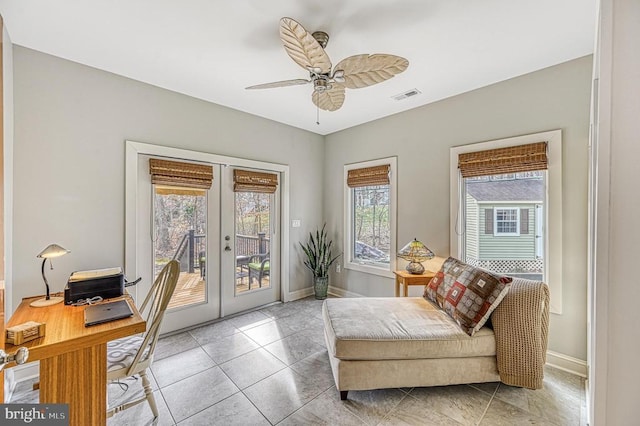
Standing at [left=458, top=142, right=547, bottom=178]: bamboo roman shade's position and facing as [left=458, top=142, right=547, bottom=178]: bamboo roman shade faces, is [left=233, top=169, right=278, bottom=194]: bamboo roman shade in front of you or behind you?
in front

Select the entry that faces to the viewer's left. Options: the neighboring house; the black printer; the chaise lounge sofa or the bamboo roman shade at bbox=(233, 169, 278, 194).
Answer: the chaise lounge sofa

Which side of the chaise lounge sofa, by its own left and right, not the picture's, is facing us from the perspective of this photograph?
left

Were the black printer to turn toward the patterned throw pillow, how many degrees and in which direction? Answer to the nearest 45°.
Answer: approximately 45° to its left

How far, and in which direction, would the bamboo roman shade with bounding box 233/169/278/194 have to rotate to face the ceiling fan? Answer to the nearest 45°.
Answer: approximately 45° to its right

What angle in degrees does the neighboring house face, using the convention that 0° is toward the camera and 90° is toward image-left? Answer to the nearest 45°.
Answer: approximately 0°

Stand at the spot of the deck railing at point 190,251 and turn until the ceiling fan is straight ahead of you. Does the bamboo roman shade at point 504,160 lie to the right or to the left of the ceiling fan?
left

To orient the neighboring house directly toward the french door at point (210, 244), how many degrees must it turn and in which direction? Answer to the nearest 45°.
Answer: approximately 45° to its right

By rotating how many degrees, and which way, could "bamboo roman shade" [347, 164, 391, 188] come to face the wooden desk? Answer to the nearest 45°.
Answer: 0° — it already faces it

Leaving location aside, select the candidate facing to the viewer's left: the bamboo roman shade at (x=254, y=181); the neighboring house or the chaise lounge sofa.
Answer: the chaise lounge sofa
